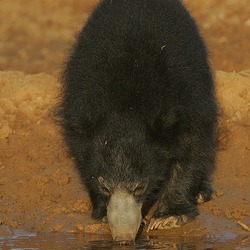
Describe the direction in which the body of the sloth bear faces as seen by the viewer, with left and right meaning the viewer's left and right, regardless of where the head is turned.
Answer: facing the viewer
